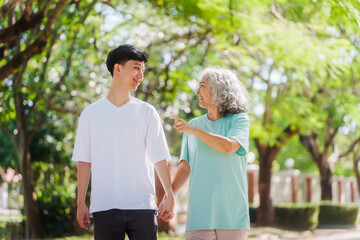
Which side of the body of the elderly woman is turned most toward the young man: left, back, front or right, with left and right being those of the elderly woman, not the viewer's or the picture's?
right

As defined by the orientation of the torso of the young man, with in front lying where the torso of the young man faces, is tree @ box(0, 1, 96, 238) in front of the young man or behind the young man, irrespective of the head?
behind

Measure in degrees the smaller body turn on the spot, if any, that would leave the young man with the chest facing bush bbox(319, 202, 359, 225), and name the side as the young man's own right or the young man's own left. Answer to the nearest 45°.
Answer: approximately 135° to the young man's own left

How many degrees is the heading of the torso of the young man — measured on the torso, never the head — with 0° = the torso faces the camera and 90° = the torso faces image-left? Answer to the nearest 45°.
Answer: approximately 0°

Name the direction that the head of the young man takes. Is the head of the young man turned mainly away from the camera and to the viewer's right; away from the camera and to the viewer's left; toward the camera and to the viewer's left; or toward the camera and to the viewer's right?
toward the camera and to the viewer's right

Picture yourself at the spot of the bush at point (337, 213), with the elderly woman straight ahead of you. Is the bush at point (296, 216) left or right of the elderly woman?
right

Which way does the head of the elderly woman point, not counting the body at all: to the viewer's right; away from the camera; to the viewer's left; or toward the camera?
to the viewer's left

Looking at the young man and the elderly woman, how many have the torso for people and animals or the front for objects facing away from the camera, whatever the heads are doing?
0

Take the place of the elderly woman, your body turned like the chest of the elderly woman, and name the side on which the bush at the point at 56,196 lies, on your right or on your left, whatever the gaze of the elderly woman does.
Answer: on your right

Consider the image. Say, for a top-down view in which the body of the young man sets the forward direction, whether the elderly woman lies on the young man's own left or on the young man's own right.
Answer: on the young man's own left

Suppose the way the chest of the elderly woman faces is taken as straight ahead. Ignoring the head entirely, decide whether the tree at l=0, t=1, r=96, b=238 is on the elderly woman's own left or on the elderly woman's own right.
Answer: on the elderly woman's own right
